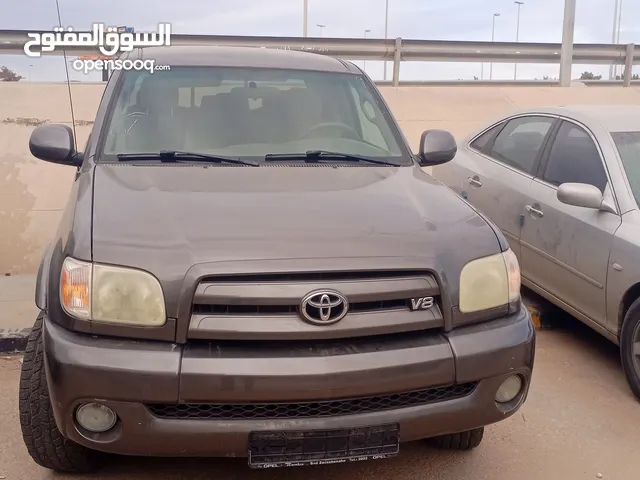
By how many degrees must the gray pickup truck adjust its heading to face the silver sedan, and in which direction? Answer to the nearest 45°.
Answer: approximately 135° to its left

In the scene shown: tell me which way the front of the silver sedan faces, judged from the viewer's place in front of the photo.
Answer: facing the viewer and to the right of the viewer

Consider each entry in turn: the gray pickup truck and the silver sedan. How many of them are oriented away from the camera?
0

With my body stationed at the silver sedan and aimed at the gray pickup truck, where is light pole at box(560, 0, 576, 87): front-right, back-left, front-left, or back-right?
back-right

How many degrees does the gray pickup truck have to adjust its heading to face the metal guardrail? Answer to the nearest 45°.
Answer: approximately 180°

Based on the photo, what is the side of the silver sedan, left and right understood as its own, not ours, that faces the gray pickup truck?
right

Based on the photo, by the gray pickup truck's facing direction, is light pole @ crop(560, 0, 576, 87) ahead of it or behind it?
behind

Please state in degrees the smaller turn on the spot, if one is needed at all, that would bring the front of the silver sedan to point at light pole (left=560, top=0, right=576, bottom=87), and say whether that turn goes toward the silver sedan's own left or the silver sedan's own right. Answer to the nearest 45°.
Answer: approximately 135° to the silver sedan's own left

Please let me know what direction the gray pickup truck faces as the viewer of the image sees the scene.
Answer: facing the viewer
